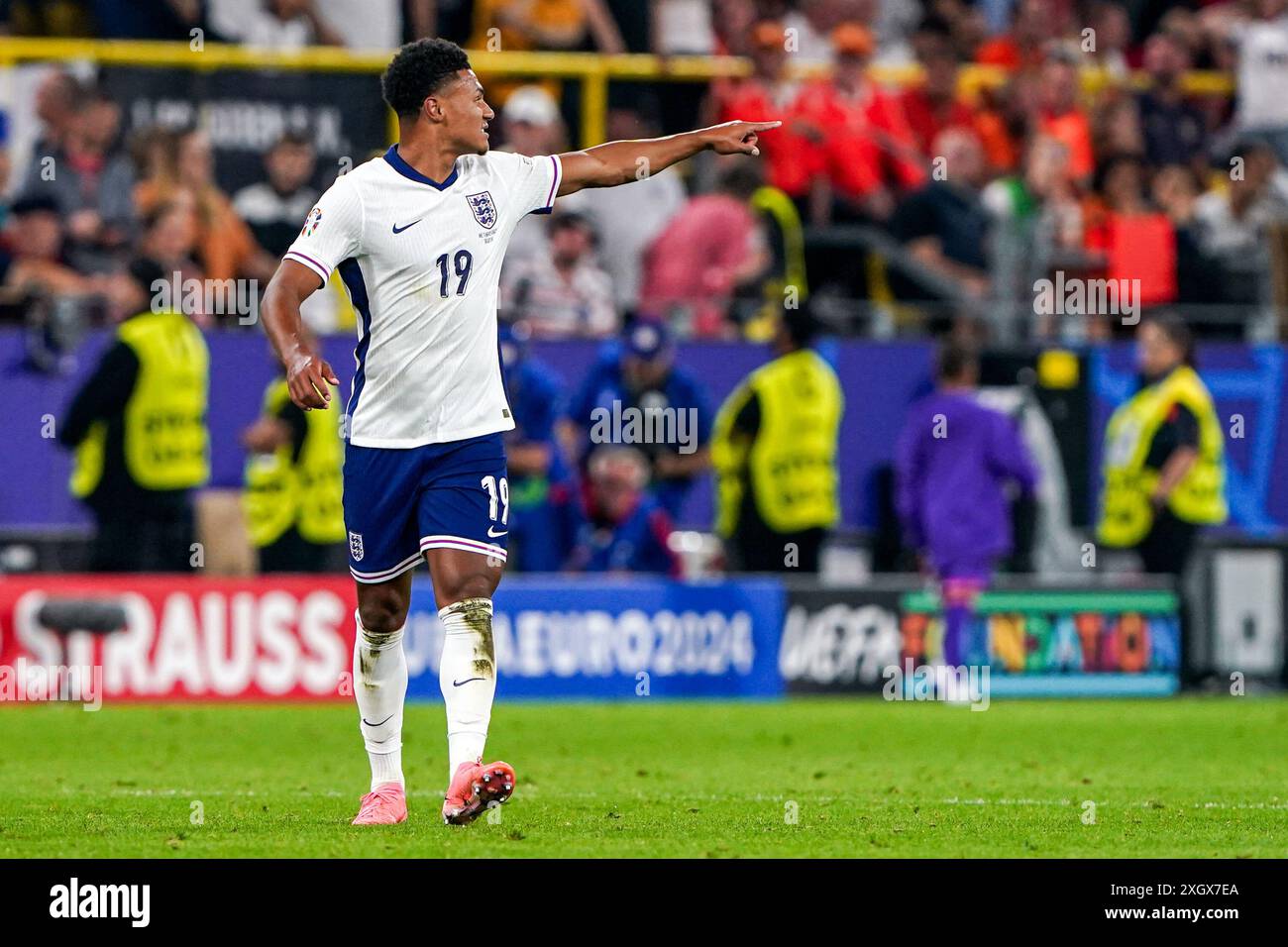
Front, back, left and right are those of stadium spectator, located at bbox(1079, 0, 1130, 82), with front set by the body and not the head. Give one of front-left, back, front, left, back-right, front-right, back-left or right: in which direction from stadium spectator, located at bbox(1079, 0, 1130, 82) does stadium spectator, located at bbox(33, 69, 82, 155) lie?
front-right

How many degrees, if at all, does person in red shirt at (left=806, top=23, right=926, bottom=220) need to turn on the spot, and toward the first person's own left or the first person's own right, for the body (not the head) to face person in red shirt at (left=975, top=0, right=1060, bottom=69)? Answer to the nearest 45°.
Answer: approximately 135° to the first person's own left

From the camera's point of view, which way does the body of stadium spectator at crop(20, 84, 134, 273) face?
toward the camera

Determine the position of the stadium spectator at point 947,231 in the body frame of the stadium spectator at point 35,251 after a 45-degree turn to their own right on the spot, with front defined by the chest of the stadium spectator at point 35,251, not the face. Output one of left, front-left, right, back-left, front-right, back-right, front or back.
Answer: back-left

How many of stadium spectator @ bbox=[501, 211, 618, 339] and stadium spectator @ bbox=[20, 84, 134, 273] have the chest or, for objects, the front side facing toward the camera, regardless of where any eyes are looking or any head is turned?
2

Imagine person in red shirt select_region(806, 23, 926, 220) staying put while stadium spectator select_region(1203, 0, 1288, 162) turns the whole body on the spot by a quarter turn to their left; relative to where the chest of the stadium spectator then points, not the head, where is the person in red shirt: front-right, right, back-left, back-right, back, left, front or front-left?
back-right

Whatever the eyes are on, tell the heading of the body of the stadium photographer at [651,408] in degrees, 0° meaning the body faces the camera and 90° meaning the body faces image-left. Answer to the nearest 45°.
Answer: approximately 0°
